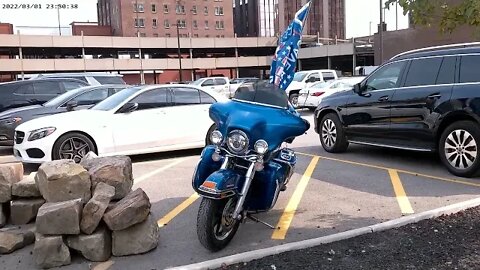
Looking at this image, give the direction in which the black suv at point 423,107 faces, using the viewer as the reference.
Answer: facing away from the viewer and to the left of the viewer

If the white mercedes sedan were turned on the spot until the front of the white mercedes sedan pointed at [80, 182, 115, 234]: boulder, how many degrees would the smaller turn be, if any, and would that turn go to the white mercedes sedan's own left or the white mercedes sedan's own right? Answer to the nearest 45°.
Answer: approximately 45° to the white mercedes sedan's own left

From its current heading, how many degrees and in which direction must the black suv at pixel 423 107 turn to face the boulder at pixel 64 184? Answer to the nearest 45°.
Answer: approximately 90° to its left

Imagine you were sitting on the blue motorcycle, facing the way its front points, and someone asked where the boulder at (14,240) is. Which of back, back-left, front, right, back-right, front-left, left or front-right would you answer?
front-right

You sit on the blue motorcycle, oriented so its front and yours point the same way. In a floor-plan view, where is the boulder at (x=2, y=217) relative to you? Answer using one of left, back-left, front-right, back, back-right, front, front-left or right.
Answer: front-right

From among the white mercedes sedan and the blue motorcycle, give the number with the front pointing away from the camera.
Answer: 0

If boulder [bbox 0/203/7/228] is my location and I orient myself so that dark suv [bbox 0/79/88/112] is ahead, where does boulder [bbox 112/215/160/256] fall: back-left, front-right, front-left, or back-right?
back-right

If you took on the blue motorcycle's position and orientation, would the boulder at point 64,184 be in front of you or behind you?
in front

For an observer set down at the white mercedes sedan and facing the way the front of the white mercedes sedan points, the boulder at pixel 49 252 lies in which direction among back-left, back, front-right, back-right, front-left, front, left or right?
front-left

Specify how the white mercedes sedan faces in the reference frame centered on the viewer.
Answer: facing the viewer and to the left of the viewer

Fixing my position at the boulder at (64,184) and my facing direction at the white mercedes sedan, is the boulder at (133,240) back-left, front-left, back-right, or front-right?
back-right
